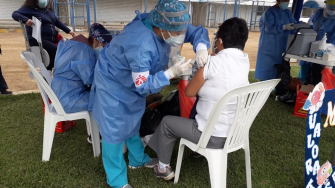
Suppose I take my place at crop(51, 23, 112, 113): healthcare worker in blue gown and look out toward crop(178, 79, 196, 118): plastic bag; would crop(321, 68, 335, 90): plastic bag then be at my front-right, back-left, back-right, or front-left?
front-left

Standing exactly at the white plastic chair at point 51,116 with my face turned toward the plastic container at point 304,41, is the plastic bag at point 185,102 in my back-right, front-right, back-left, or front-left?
front-right

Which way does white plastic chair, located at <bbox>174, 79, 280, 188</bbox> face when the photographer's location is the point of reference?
facing away from the viewer and to the left of the viewer

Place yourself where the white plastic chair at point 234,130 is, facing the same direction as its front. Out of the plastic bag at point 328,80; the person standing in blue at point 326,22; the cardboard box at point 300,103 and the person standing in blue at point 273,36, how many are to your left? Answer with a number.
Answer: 0

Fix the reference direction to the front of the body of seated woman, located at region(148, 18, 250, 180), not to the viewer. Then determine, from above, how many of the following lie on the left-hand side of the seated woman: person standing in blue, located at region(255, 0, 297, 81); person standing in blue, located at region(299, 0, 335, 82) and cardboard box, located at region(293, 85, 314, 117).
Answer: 0

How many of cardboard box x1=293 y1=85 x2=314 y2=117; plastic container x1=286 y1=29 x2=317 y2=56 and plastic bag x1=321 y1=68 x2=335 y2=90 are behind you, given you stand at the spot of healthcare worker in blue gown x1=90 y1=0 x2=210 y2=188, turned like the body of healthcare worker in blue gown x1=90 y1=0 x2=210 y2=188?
0

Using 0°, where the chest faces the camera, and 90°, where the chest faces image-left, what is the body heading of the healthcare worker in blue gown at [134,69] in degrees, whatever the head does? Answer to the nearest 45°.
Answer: approximately 270°

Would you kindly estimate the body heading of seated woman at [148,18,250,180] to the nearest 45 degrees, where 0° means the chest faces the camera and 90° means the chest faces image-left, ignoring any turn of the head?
approximately 135°

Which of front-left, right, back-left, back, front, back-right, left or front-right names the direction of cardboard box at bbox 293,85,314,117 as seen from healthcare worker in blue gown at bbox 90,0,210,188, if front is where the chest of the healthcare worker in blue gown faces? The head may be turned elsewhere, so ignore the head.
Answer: front-left

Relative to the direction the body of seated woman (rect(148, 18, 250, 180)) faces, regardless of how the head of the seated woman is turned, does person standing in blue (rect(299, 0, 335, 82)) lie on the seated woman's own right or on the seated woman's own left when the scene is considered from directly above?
on the seated woman's own right

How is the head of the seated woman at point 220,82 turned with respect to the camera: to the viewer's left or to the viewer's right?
to the viewer's left

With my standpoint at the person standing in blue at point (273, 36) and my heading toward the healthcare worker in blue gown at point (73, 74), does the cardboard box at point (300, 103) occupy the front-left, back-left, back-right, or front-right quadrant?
front-left
